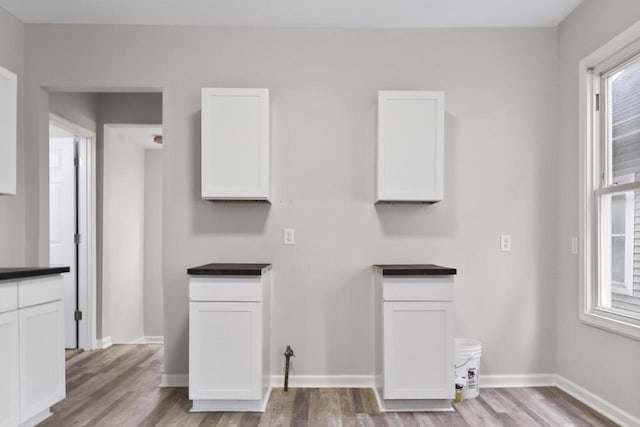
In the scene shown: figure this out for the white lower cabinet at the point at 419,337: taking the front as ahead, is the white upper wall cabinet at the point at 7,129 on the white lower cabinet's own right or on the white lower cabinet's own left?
on the white lower cabinet's own right

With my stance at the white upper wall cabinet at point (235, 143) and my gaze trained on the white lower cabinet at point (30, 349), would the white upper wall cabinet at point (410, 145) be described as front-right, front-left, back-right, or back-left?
back-left

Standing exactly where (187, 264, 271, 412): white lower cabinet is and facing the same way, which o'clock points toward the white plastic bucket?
The white plastic bucket is roughly at 9 o'clock from the white lower cabinet.

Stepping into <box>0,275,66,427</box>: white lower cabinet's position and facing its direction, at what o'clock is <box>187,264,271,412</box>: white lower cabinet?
<box>187,264,271,412</box>: white lower cabinet is roughly at 11 o'clock from <box>0,275,66,427</box>: white lower cabinet.

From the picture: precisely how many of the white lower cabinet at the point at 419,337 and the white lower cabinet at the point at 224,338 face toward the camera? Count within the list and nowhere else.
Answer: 2

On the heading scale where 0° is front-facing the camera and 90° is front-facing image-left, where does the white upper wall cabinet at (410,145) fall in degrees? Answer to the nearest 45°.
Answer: approximately 0°

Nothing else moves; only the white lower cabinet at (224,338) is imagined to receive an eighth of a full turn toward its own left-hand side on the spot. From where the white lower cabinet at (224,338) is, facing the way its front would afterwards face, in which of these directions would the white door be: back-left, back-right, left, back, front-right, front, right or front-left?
back
